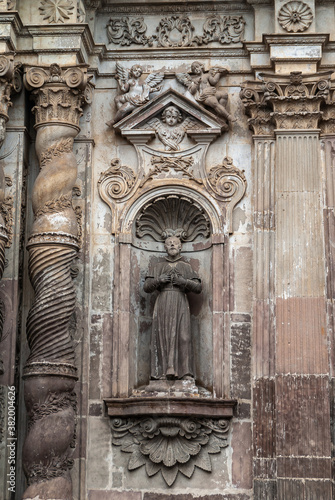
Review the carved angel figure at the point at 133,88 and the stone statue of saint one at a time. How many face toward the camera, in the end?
2

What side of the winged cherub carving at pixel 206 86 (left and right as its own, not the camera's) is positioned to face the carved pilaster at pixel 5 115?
right

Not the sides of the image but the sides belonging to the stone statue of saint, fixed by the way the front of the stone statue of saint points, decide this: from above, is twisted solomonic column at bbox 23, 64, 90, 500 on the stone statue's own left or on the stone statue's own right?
on the stone statue's own right

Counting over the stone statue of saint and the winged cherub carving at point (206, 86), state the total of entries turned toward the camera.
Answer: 2

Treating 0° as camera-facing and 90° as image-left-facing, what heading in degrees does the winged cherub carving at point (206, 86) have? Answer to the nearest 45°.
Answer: approximately 0°

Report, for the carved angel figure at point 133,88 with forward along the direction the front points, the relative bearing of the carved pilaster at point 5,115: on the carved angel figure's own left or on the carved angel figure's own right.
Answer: on the carved angel figure's own right

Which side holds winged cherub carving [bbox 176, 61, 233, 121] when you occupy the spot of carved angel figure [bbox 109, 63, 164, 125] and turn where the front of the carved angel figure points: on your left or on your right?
on your left

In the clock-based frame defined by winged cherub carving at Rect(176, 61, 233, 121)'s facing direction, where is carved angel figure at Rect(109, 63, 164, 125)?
The carved angel figure is roughly at 3 o'clock from the winged cherub carving.

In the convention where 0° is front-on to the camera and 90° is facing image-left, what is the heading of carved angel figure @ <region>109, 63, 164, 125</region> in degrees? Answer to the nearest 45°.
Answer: approximately 0°
